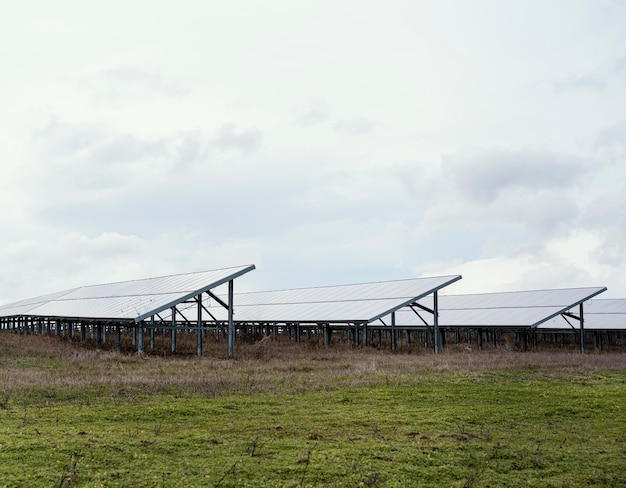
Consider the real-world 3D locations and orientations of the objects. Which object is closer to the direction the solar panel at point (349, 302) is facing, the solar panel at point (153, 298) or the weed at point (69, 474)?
the solar panel

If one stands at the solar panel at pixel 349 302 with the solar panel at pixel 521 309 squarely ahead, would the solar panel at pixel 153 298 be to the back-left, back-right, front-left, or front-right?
back-right

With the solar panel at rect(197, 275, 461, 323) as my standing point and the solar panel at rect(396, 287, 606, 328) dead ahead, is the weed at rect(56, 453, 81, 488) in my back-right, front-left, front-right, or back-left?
back-right

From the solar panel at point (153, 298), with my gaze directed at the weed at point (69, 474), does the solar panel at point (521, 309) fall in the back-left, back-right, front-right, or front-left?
back-left
